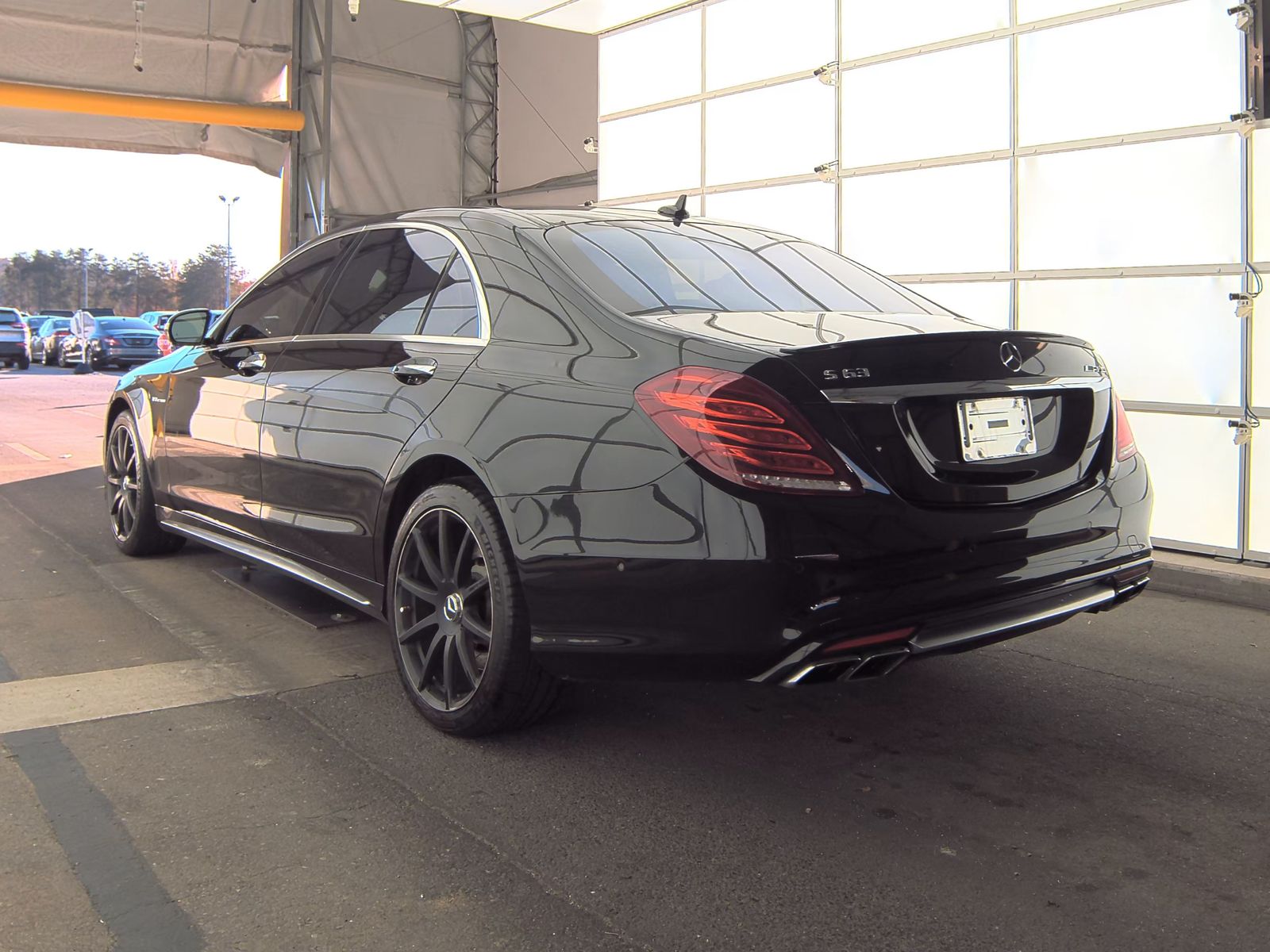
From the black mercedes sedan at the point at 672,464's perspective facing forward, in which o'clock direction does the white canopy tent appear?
The white canopy tent is roughly at 1 o'clock from the black mercedes sedan.

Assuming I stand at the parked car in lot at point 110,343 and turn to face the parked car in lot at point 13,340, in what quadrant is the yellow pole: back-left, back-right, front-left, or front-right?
back-left

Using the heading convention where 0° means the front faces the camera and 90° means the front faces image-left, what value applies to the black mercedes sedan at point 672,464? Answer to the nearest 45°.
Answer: approximately 135°
